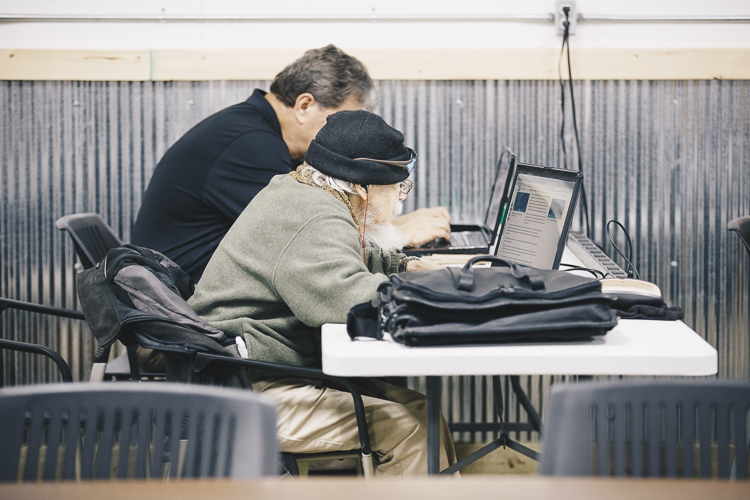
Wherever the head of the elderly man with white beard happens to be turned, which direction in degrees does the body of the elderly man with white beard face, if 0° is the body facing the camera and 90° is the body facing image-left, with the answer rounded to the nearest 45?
approximately 270°

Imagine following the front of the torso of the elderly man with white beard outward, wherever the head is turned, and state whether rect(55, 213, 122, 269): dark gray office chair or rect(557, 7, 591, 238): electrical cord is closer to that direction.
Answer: the electrical cord

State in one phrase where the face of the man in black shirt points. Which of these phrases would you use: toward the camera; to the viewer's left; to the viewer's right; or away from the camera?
to the viewer's right

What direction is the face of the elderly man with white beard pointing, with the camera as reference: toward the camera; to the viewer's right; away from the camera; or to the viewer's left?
to the viewer's right
